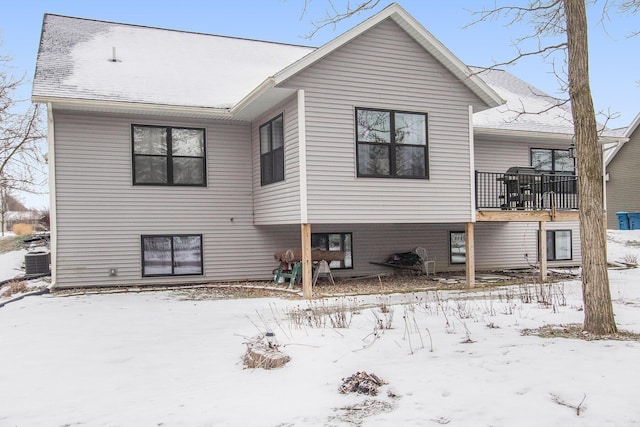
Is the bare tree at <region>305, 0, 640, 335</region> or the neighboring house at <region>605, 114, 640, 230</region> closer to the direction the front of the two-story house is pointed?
the neighboring house

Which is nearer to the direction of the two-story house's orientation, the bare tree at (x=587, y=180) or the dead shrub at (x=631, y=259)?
the dead shrub

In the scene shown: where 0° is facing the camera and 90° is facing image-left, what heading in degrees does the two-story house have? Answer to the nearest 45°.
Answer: approximately 180°

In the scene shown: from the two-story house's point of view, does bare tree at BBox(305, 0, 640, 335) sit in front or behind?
behind

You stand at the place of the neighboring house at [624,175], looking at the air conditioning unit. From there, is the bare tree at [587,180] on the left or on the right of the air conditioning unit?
left

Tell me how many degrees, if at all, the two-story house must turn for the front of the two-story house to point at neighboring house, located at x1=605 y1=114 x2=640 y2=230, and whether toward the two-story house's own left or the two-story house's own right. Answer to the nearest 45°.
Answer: approximately 45° to the two-story house's own right

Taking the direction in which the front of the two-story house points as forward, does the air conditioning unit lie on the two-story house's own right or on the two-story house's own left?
on the two-story house's own left

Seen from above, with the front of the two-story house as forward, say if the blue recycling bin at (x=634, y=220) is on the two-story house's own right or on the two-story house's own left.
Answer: on the two-story house's own right

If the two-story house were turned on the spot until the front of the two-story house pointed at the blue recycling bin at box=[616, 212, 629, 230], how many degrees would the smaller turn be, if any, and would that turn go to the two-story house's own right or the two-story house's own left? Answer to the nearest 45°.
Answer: approximately 45° to the two-story house's own right

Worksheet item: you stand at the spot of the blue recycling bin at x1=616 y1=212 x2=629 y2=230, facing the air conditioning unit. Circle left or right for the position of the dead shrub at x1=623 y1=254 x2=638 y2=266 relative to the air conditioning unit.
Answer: left
